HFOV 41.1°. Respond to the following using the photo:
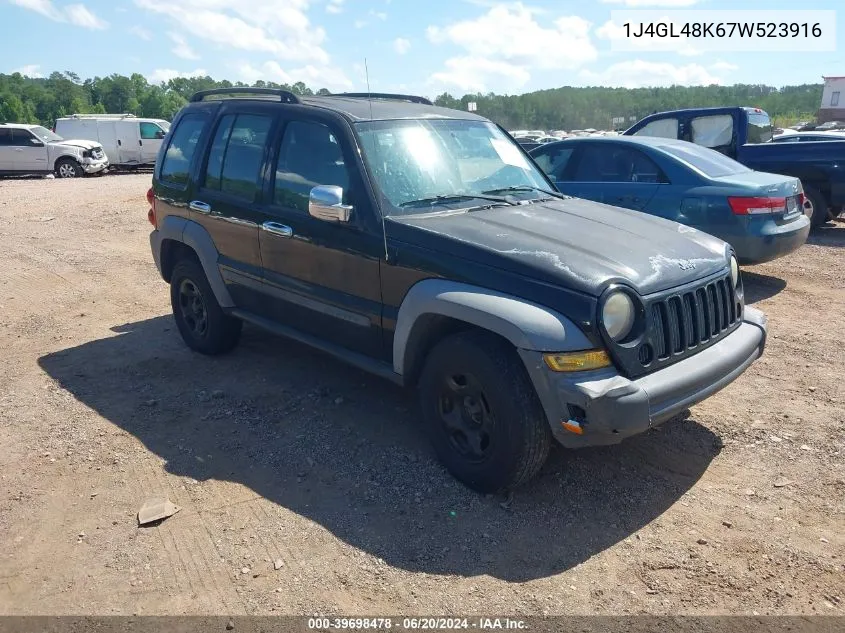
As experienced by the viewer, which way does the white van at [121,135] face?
facing to the right of the viewer

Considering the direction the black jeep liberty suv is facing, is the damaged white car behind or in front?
behind

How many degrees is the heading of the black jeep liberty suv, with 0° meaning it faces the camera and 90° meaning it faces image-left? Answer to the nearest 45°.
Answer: approximately 315°

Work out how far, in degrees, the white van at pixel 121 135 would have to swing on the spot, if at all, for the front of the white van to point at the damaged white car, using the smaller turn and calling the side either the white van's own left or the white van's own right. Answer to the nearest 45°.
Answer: approximately 135° to the white van's own right

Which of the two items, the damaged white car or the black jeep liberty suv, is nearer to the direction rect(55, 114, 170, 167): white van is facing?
the black jeep liberty suv
